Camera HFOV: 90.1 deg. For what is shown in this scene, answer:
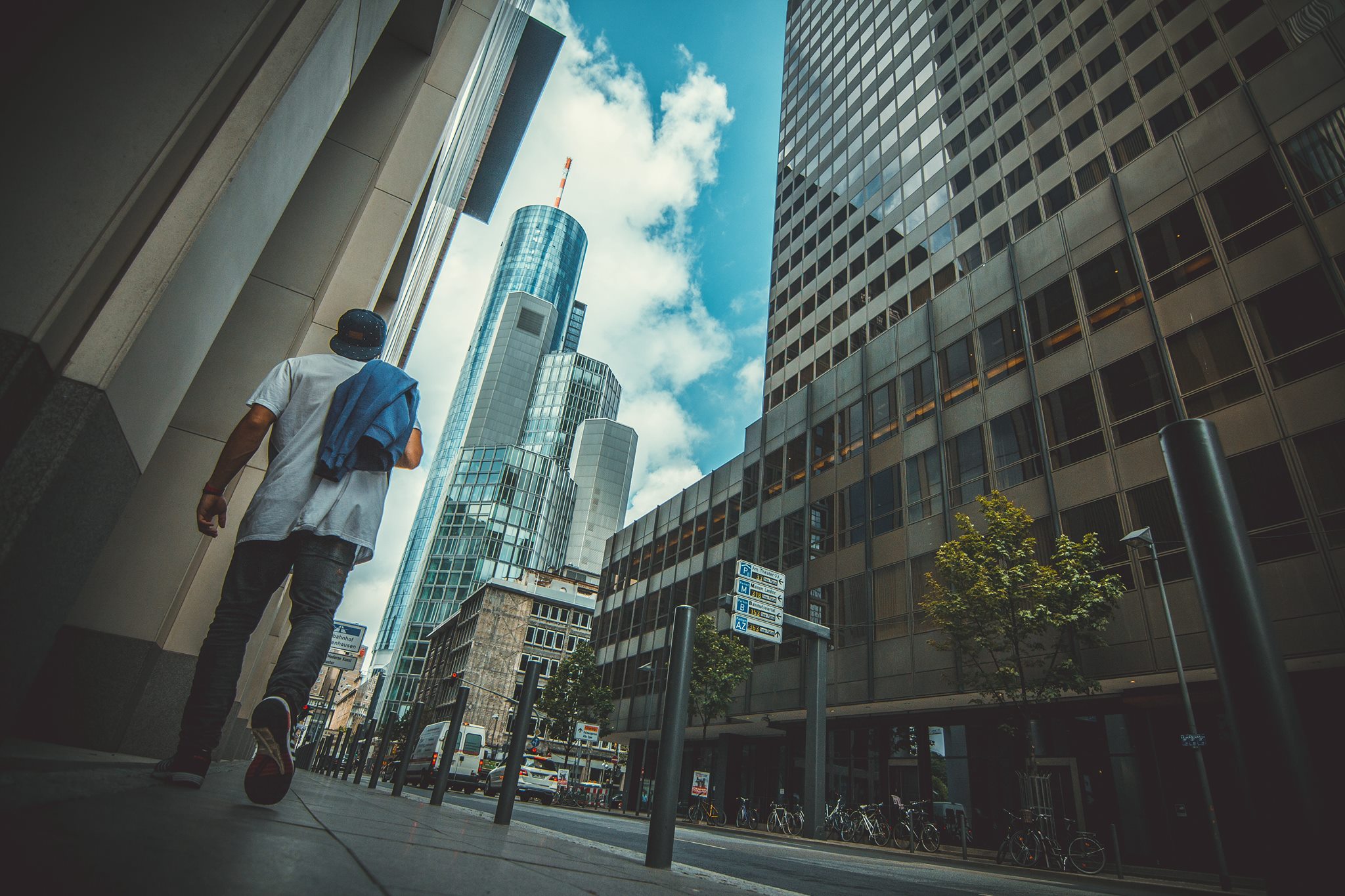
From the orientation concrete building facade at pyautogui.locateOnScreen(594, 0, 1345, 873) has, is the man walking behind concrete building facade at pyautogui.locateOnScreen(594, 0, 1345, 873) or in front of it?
in front

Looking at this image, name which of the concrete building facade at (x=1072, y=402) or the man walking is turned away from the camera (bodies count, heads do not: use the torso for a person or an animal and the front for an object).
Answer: the man walking

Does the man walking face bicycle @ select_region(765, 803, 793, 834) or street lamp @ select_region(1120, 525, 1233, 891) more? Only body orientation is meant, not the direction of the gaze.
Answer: the bicycle

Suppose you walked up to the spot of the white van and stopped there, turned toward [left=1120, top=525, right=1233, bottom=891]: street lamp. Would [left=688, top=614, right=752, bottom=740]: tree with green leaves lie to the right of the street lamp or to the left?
left

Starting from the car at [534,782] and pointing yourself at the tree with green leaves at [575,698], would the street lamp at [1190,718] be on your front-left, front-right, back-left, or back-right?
back-right

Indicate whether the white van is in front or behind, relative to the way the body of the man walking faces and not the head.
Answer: in front

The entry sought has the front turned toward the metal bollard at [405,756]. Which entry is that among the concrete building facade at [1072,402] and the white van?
the concrete building facade

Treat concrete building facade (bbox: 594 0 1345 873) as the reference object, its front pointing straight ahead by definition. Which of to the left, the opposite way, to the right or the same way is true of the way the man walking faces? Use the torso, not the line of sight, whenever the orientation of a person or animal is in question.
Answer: to the right

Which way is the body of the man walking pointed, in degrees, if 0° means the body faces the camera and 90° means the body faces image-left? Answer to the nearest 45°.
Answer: approximately 180°

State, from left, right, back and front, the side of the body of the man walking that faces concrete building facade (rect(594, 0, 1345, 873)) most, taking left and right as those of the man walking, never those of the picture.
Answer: right

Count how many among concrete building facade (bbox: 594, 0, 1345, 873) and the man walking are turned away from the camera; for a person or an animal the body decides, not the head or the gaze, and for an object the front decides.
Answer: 1

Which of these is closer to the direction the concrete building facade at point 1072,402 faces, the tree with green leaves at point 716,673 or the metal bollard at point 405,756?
the metal bollard

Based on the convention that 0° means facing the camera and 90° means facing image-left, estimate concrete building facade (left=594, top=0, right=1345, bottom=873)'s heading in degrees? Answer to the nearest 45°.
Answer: approximately 45°
